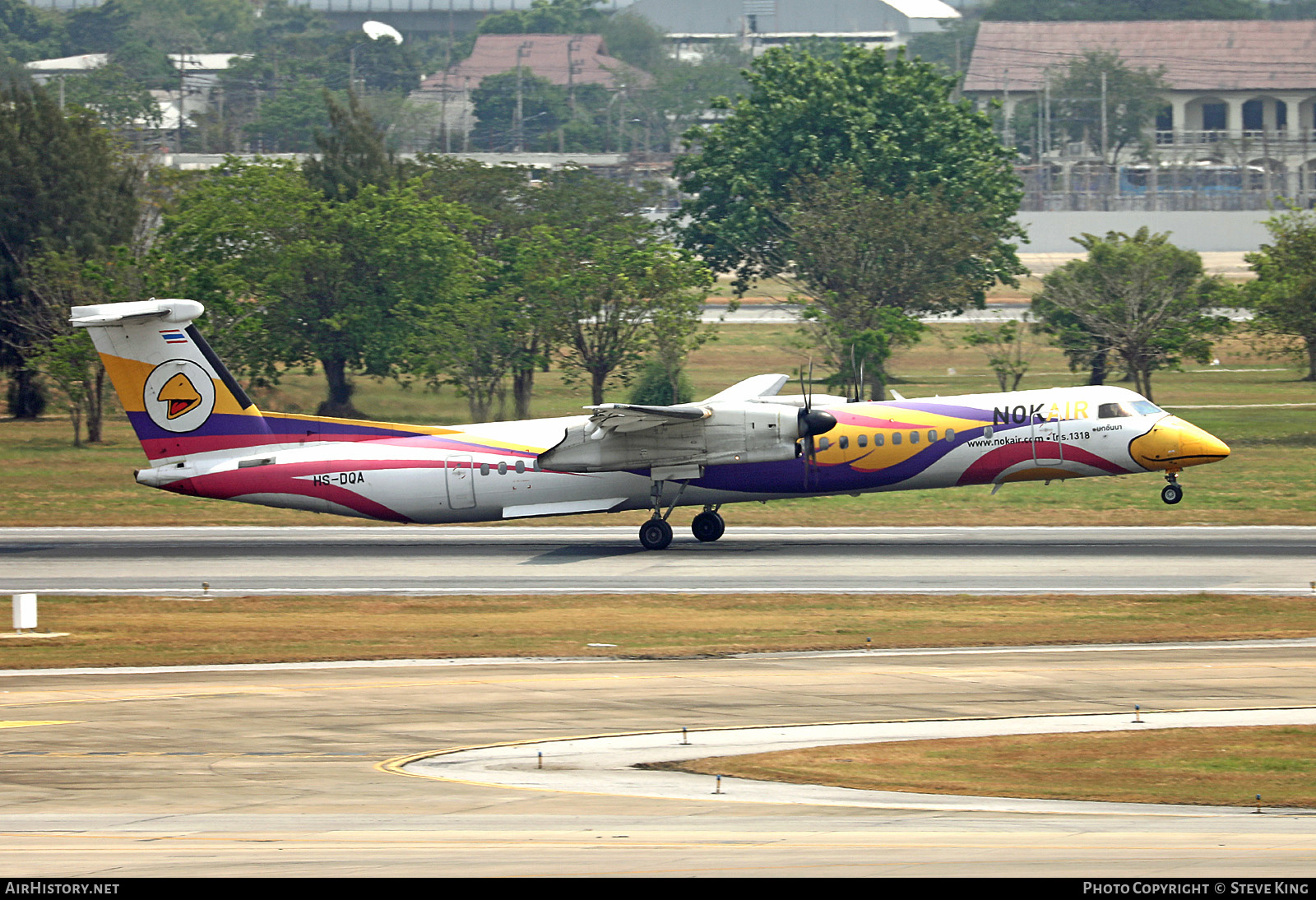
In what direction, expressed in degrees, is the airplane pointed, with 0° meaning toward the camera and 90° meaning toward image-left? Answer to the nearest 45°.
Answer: approximately 270°

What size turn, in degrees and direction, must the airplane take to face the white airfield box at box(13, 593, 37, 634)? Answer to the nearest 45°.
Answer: approximately 135° to its right
